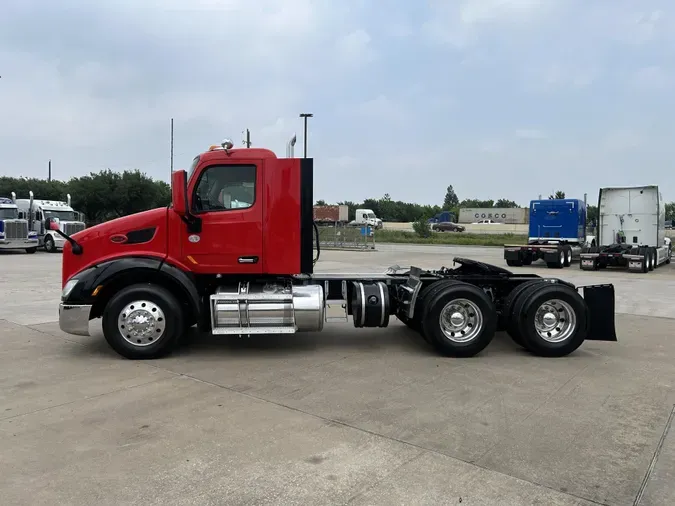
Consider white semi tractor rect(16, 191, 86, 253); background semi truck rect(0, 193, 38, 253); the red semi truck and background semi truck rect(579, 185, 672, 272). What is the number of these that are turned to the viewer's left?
1

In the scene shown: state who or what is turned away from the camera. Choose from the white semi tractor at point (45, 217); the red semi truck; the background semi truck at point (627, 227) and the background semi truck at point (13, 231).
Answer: the background semi truck at point (627, 227)

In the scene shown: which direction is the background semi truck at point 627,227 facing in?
away from the camera

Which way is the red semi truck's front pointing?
to the viewer's left

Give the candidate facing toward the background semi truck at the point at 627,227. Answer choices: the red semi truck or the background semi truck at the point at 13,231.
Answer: the background semi truck at the point at 13,231

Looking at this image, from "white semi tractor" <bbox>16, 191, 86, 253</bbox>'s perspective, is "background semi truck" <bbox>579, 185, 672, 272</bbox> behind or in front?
in front

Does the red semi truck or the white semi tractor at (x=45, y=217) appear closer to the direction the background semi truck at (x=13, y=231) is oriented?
the red semi truck

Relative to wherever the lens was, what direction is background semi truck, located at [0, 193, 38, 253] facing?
facing the viewer and to the right of the viewer

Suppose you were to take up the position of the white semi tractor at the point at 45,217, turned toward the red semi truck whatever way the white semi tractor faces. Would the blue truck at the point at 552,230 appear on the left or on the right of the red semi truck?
left

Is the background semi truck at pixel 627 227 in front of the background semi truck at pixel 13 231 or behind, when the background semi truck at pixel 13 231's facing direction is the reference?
in front

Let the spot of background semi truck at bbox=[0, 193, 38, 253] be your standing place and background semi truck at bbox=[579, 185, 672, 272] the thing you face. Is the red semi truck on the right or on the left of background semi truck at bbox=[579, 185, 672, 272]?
right

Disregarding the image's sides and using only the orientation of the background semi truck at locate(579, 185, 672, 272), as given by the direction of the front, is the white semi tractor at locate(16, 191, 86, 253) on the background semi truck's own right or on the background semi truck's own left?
on the background semi truck's own left

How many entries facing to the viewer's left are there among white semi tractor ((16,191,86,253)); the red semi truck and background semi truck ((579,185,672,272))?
1

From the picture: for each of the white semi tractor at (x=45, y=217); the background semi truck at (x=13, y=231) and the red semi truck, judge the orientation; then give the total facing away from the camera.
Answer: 0
